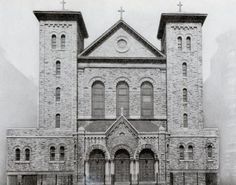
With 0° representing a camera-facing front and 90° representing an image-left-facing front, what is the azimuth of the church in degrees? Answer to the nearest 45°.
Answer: approximately 0°
